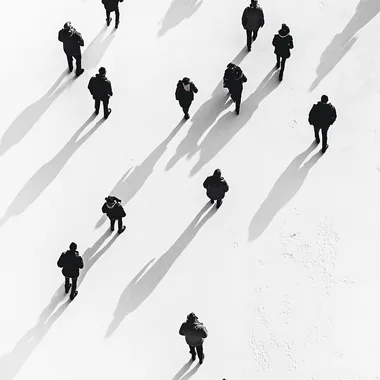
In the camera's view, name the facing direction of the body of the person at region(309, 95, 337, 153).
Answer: away from the camera

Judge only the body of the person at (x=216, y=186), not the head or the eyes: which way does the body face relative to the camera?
away from the camera
